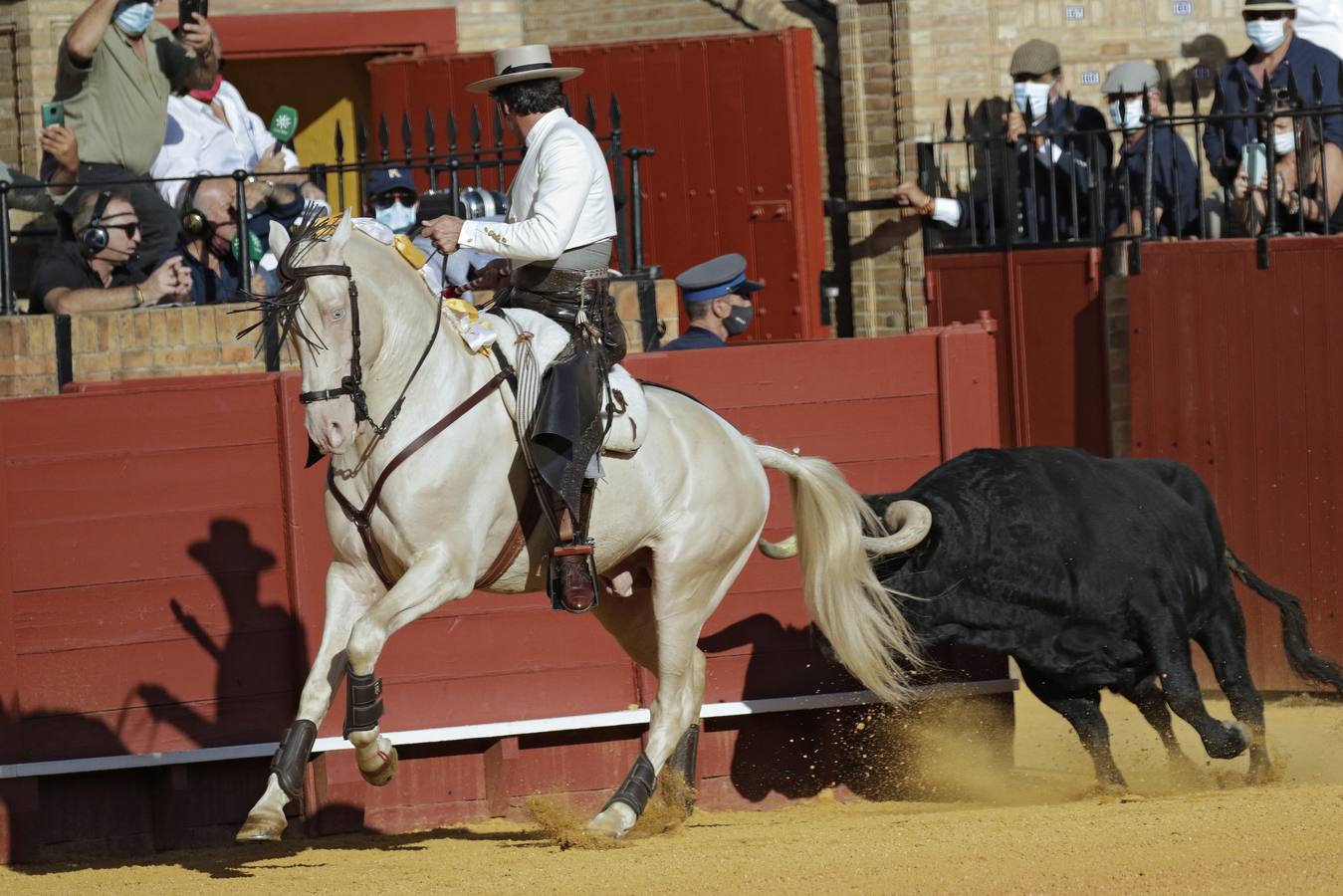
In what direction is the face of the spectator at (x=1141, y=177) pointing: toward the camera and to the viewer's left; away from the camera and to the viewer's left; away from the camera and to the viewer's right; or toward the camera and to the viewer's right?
toward the camera and to the viewer's left

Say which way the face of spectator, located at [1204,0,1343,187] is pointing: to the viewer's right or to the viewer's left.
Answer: to the viewer's left

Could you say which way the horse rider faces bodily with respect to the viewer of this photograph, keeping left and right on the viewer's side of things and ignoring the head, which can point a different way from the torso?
facing to the left of the viewer

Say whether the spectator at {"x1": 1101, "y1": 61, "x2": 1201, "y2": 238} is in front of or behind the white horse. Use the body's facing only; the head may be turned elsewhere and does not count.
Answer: behind

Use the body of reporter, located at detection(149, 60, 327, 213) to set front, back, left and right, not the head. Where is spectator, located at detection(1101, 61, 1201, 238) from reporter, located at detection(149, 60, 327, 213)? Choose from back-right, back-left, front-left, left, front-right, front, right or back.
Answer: front-left

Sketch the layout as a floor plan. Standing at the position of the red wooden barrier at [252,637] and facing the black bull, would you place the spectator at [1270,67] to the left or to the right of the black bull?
left

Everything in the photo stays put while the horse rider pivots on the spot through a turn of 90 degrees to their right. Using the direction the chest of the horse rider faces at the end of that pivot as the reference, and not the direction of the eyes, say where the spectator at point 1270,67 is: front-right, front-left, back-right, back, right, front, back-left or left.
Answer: front-right

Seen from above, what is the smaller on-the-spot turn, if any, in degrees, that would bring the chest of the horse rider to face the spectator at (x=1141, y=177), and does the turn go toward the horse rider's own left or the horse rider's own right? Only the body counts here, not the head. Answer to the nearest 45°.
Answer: approximately 135° to the horse rider's own right

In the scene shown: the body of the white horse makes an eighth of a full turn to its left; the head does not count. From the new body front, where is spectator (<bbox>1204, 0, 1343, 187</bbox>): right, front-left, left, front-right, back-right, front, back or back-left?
back-left

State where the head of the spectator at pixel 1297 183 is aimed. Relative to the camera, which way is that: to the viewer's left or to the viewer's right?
to the viewer's left
